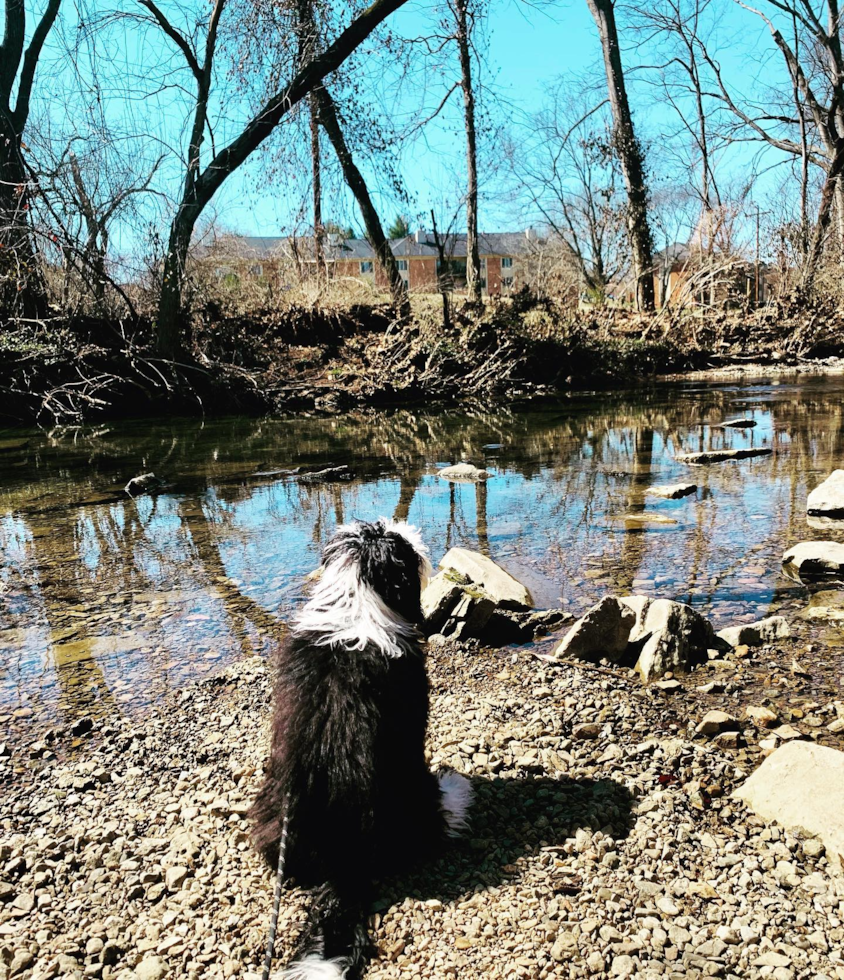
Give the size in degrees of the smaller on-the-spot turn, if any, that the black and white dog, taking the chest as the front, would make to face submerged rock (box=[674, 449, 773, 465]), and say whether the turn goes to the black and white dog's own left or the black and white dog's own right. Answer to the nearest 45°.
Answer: approximately 45° to the black and white dog's own right

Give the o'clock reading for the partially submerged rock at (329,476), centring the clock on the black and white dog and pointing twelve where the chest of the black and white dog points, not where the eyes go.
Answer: The partially submerged rock is roughly at 12 o'clock from the black and white dog.

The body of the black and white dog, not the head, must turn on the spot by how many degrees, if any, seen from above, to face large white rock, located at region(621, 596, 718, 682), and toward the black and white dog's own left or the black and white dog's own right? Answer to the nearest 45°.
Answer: approximately 45° to the black and white dog's own right

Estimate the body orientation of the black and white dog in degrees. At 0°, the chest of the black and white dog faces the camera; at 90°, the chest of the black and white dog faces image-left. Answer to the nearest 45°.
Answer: approximately 180°

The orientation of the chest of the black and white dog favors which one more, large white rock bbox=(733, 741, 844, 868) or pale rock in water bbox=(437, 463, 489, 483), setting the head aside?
the pale rock in water

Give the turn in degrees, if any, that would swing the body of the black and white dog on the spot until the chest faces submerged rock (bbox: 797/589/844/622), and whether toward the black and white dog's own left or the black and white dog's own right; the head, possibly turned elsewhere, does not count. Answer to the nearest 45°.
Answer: approximately 45° to the black and white dog's own right

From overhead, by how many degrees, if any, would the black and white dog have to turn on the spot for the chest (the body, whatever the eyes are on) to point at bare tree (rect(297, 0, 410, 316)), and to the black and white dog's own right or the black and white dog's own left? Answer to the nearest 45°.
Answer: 0° — it already faces it

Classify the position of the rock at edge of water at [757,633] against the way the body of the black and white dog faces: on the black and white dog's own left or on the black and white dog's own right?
on the black and white dog's own right

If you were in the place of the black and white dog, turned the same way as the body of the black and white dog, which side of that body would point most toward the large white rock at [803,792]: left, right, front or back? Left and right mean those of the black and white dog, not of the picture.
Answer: right
